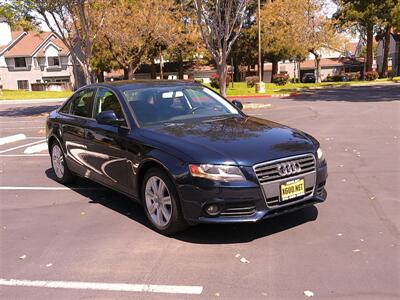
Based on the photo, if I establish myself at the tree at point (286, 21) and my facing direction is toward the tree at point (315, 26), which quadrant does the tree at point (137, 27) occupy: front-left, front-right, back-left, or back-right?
back-right

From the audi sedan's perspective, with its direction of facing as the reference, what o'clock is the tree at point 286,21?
The tree is roughly at 8 o'clock from the audi sedan.

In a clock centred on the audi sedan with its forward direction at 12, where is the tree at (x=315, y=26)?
The tree is roughly at 8 o'clock from the audi sedan.

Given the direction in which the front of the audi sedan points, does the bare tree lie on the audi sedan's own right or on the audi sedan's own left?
on the audi sedan's own left

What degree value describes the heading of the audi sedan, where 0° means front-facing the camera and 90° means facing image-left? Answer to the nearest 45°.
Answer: approximately 315°

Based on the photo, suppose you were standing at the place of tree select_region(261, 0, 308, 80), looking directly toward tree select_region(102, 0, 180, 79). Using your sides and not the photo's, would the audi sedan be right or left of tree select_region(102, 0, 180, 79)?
left
